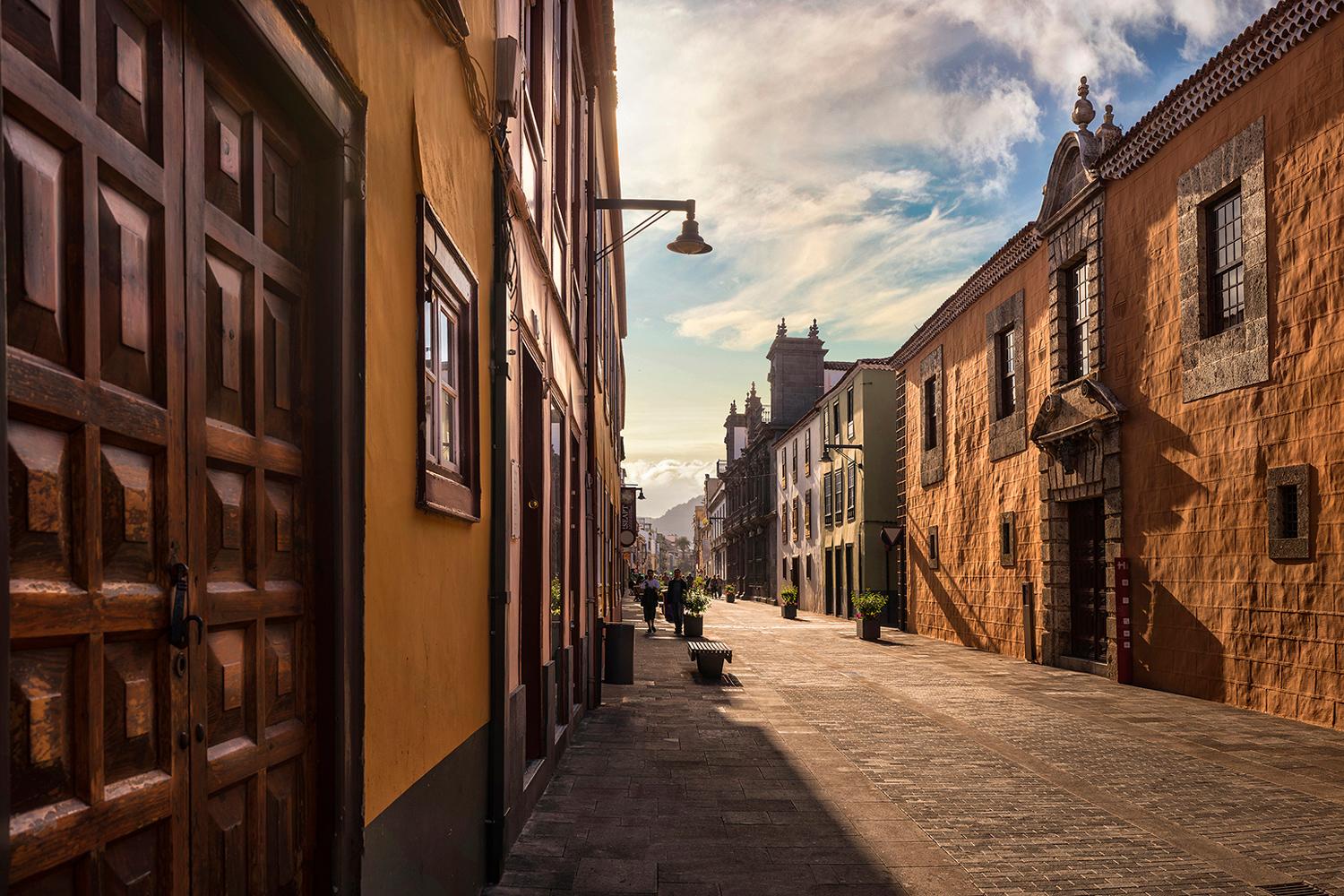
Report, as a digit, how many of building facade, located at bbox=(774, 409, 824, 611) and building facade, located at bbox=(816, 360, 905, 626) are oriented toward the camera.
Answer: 0

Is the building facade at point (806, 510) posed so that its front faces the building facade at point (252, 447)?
no

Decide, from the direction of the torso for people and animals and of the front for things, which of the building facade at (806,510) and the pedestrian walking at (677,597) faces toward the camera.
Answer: the pedestrian walking

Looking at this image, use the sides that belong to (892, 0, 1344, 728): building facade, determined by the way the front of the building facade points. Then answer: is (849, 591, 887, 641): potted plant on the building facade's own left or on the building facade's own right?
on the building facade's own right

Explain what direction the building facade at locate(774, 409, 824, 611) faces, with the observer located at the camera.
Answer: facing to the left of the viewer

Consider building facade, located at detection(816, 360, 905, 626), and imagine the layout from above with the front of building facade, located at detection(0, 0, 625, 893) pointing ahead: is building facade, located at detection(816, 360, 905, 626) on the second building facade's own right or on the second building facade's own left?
on the second building facade's own left

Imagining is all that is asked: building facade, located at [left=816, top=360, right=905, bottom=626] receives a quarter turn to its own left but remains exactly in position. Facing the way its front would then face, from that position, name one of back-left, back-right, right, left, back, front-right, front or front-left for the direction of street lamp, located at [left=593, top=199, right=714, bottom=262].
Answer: front

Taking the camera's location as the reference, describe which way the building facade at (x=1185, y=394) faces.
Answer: facing the viewer and to the left of the viewer

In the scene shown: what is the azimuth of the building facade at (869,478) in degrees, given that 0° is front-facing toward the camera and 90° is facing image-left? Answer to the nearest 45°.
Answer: approximately 90°

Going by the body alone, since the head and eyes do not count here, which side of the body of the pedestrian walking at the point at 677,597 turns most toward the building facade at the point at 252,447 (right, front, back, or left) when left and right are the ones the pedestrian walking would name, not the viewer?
front

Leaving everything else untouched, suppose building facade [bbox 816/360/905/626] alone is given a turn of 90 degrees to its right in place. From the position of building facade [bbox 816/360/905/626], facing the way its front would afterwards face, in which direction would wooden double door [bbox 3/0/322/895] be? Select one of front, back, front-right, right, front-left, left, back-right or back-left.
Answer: back

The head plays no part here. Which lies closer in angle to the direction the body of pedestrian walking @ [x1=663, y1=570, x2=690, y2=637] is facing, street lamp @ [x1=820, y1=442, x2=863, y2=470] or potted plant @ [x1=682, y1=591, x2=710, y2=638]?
the potted plant

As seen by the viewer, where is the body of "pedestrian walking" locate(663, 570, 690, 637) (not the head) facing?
toward the camera

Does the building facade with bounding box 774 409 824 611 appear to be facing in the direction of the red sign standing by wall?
no

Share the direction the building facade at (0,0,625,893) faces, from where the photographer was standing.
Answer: facing the viewer and to the right of the viewer

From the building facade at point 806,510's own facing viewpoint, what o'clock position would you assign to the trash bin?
The trash bin is roughly at 9 o'clock from the building facade.

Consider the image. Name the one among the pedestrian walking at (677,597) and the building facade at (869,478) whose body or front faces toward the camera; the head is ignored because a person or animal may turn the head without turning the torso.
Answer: the pedestrian walking

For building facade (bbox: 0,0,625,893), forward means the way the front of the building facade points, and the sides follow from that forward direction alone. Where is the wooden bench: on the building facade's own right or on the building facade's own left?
on the building facade's own left

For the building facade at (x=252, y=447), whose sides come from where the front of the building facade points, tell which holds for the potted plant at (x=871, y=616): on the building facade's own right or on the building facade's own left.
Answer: on the building facade's own left
